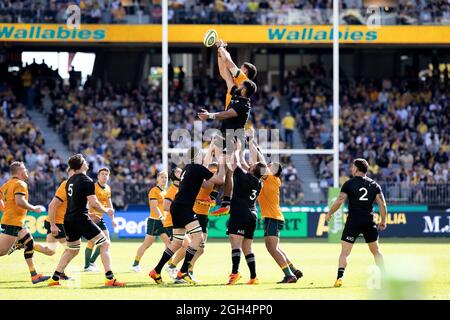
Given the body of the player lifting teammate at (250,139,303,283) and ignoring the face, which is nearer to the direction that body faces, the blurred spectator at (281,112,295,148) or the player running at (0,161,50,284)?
the player running

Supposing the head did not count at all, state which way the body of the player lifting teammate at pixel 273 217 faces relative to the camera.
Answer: to the viewer's left

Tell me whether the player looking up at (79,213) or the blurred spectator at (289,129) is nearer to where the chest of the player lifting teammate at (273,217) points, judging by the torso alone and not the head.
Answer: the player looking up

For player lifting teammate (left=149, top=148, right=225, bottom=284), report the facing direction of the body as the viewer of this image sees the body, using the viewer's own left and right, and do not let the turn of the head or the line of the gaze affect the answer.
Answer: facing to the right of the viewer

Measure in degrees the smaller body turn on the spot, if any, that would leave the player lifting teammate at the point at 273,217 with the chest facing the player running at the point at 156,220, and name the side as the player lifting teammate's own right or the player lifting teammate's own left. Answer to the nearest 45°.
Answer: approximately 45° to the player lifting teammate's own right

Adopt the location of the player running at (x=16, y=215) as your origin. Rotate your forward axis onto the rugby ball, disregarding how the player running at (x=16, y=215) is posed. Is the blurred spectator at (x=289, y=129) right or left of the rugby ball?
left

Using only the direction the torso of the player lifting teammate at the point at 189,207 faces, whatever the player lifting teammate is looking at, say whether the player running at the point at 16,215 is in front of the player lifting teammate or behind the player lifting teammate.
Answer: behind

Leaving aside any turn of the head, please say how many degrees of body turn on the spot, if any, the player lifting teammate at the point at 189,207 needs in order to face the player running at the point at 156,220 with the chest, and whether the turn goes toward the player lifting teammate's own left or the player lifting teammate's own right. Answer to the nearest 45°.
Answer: approximately 90° to the player lifting teammate's own left
